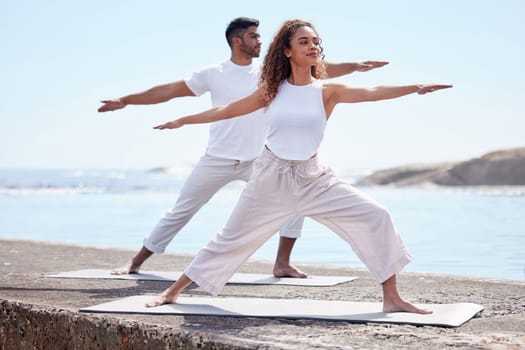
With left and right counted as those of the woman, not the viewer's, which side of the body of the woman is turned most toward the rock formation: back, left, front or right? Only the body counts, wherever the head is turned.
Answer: back

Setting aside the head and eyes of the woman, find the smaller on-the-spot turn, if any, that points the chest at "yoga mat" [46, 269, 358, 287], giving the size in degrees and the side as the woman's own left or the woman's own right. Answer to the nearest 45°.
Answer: approximately 180°

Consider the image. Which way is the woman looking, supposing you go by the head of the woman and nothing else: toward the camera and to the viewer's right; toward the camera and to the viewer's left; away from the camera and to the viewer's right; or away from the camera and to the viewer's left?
toward the camera and to the viewer's right

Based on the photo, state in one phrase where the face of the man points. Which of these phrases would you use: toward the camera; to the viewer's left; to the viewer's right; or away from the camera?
to the viewer's right

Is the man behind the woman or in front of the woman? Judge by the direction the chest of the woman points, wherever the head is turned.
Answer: behind

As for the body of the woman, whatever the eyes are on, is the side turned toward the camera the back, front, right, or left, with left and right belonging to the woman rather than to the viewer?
front

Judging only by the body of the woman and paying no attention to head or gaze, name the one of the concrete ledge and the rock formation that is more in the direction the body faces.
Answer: the concrete ledge
